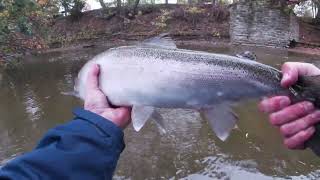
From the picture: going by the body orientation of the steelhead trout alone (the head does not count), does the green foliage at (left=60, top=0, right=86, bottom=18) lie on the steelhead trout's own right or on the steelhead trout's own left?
on the steelhead trout's own right

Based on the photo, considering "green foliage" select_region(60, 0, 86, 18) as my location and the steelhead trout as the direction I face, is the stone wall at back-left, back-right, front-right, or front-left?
front-left

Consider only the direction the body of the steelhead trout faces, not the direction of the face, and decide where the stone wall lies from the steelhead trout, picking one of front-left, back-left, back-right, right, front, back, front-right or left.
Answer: right

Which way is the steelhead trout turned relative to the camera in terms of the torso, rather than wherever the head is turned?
to the viewer's left

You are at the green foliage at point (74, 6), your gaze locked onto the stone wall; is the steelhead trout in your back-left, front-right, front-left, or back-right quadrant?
front-right

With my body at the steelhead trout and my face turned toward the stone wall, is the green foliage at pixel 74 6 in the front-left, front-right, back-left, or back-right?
front-left
